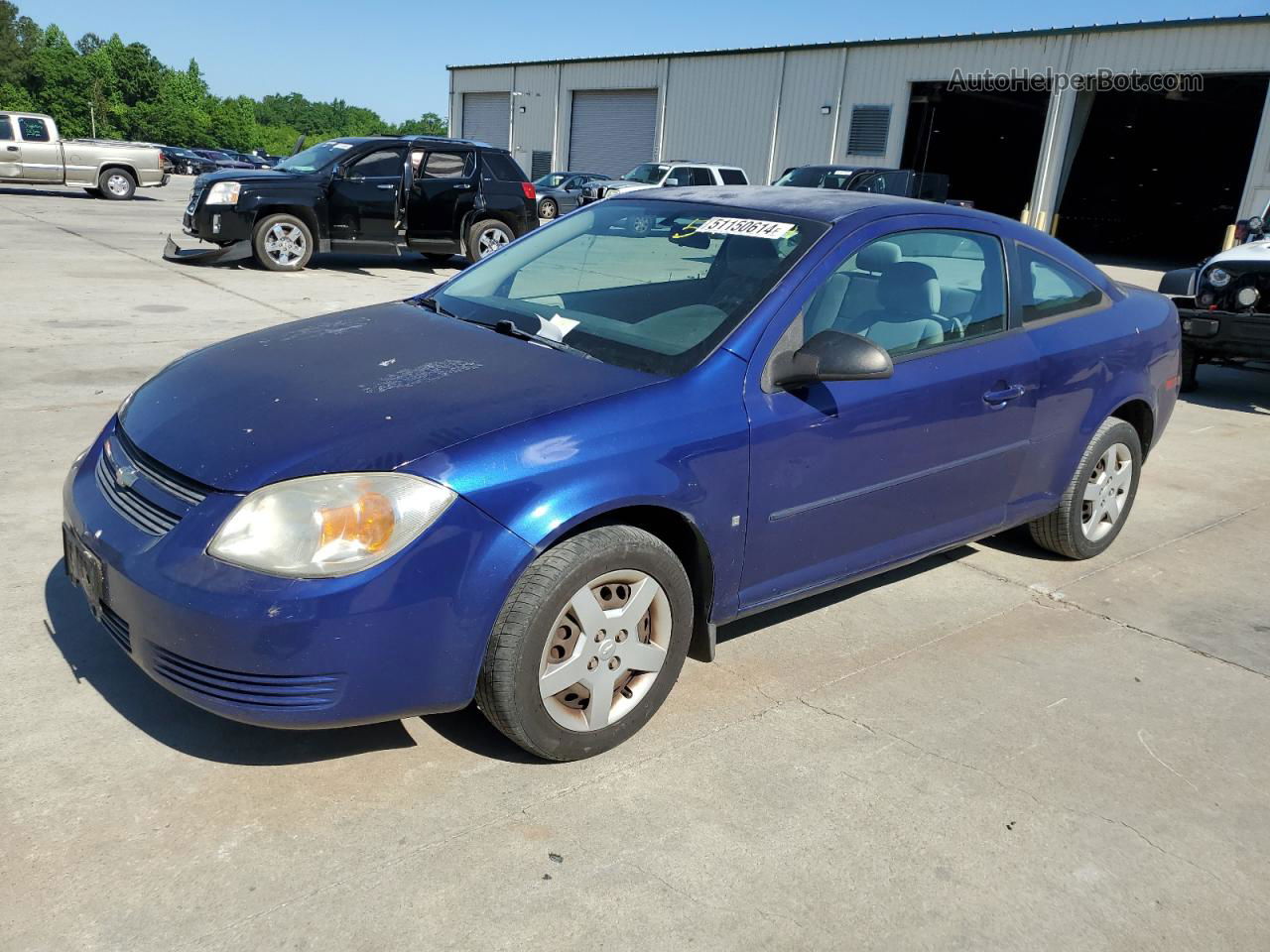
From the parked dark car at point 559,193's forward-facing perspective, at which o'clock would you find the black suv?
The black suv is roughly at 11 o'clock from the parked dark car.

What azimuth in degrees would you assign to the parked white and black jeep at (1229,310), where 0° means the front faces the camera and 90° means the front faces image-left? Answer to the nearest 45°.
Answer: approximately 45°

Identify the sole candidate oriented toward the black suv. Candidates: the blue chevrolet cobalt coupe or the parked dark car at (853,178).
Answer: the parked dark car

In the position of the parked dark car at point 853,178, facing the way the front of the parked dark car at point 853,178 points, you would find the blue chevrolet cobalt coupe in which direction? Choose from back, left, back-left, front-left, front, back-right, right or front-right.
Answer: front-left

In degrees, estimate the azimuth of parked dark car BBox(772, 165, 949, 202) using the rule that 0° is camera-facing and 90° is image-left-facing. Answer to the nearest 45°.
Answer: approximately 45°

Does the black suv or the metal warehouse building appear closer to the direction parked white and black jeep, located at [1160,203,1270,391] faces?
the black suv

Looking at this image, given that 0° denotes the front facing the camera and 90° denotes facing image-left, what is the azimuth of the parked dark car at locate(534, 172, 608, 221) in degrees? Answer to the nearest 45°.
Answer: approximately 45°

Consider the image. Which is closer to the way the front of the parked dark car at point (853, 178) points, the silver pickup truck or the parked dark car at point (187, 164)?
the silver pickup truck

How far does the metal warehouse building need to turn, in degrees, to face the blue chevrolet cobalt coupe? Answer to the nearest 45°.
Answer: approximately 45° to its left

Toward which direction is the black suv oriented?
to the viewer's left

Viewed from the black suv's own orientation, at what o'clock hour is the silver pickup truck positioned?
The silver pickup truck is roughly at 2 o'clock from the black suv.
